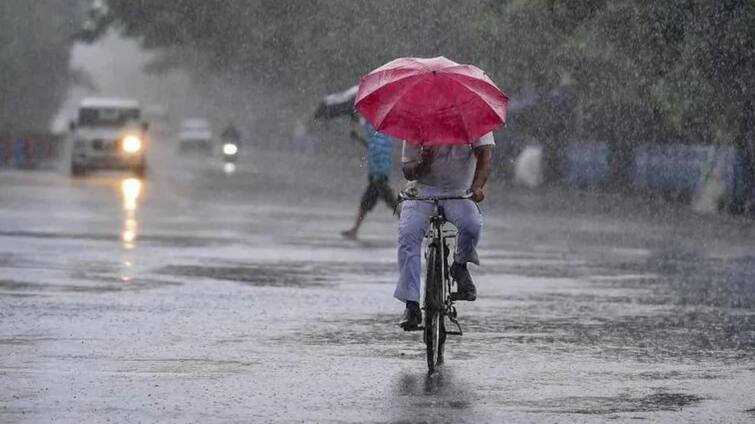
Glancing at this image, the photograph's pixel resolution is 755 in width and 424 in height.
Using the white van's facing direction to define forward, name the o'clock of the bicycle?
The bicycle is roughly at 12 o'clock from the white van.

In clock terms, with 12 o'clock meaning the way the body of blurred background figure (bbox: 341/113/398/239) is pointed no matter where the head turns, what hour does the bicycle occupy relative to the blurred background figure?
The bicycle is roughly at 9 o'clock from the blurred background figure.

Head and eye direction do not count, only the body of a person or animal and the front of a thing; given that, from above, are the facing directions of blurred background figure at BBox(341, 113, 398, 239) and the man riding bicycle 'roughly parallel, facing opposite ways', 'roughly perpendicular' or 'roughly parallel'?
roughly perpendicular

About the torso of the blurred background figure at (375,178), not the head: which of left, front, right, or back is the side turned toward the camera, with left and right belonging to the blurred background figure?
left

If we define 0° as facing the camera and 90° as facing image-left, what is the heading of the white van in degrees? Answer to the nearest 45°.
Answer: approximately 0°

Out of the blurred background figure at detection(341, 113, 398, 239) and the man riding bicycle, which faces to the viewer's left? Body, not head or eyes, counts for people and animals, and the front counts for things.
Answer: the blurred background figure
